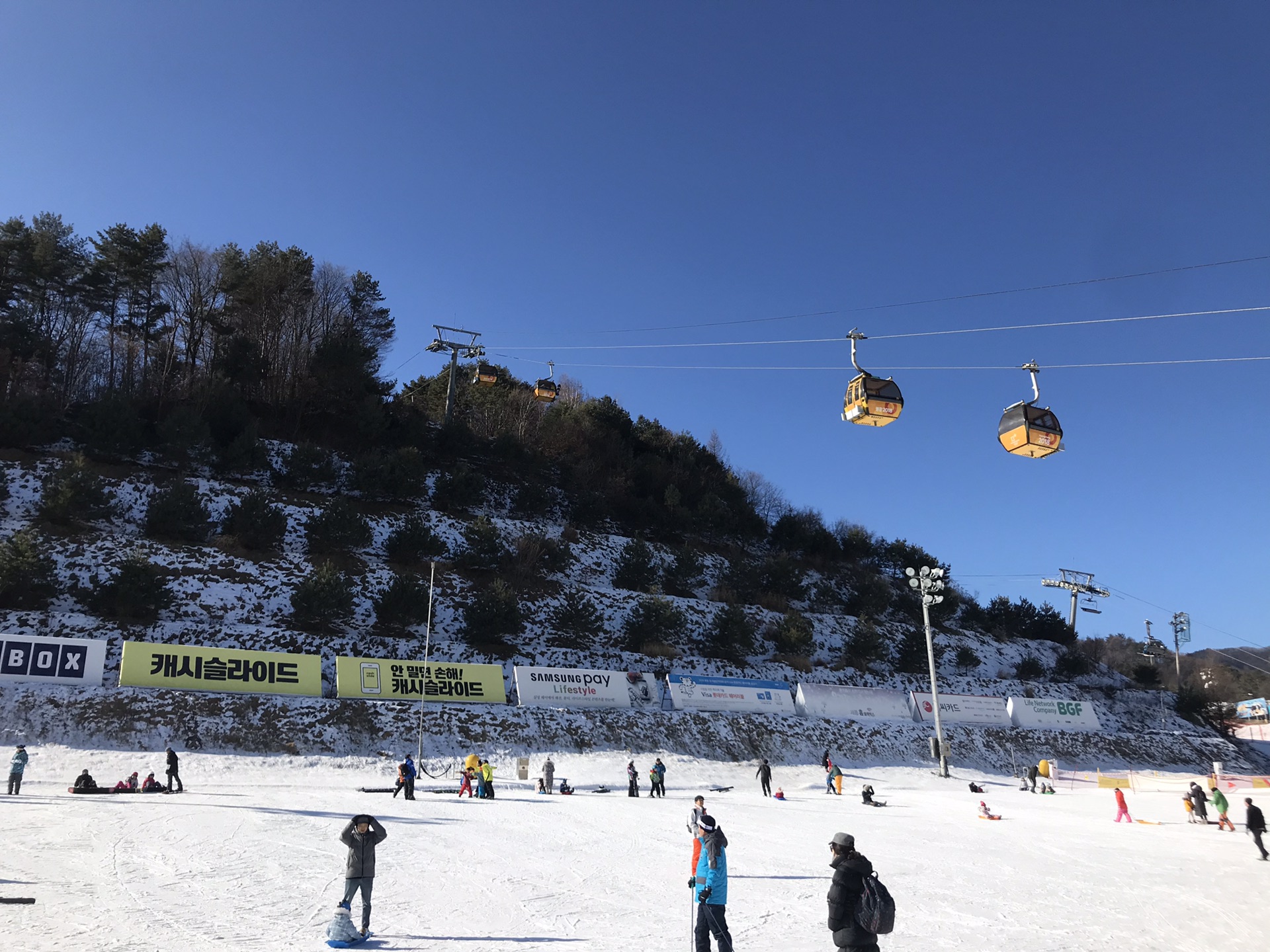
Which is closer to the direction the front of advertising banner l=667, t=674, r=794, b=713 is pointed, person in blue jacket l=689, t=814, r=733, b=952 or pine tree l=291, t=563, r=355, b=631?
the person in blue jacket

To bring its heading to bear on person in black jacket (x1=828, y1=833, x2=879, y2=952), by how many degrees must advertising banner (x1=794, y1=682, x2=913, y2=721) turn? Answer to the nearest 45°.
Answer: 0° — it already faces them

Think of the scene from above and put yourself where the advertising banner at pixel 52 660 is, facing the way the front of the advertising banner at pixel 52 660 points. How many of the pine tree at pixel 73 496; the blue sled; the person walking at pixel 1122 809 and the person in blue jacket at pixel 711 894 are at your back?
1

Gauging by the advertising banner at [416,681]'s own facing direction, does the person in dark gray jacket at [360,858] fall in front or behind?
in front

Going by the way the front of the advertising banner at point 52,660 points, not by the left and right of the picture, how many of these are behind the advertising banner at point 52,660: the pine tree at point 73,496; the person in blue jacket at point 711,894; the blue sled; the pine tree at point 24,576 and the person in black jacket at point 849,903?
2

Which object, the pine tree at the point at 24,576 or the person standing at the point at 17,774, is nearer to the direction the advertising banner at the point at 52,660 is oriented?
the person standing

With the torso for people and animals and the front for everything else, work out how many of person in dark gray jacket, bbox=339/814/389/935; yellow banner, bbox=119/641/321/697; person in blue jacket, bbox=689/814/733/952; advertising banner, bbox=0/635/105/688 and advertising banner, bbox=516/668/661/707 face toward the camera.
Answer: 4

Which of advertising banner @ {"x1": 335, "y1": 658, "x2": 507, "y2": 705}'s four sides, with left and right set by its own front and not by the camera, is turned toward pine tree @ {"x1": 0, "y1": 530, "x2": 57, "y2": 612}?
right

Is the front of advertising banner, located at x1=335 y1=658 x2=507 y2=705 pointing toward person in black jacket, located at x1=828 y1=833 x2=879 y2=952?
yes

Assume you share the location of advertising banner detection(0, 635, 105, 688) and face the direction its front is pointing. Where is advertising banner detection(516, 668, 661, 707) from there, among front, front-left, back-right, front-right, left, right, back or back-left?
left

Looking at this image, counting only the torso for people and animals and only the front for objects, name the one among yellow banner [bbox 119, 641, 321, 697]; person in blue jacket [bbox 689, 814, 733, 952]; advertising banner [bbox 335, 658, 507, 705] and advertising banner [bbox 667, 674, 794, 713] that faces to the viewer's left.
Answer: the person in blue jacket

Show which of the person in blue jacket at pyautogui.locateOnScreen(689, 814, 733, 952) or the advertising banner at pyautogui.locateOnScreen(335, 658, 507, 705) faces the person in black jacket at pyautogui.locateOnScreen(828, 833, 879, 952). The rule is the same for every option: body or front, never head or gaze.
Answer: the advertising banner
